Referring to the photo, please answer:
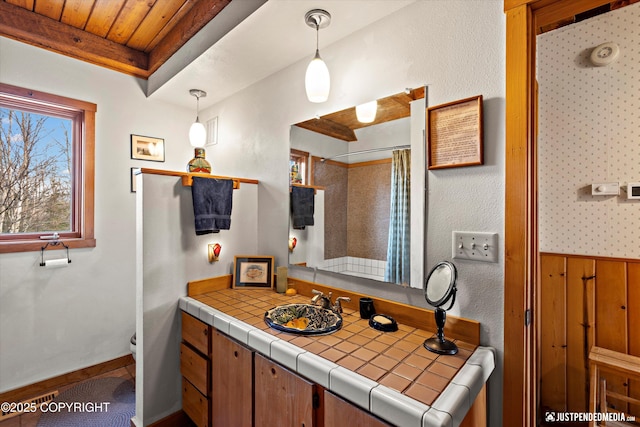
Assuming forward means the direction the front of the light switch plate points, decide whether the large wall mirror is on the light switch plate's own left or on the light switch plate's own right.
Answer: on the light switch plate's own right

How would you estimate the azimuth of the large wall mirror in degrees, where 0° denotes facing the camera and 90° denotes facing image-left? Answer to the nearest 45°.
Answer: approximately 45°

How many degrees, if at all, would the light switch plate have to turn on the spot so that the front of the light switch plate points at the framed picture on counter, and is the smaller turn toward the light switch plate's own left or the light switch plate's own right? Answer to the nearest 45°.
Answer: approximately 90° to the light switch plate's own right

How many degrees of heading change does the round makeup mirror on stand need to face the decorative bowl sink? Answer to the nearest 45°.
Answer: approximately 45° to its right

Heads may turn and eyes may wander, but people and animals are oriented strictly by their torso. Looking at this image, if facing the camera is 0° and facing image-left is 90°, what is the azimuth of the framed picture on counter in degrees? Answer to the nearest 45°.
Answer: approximately 0°

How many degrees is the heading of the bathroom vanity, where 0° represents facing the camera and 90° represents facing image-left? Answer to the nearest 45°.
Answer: approximately 45°

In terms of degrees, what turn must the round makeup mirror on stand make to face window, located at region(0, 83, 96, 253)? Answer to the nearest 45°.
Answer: approximately 45° to its right

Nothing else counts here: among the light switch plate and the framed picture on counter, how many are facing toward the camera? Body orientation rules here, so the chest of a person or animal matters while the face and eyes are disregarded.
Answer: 2

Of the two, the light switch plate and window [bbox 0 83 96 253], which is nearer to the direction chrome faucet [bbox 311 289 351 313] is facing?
the window

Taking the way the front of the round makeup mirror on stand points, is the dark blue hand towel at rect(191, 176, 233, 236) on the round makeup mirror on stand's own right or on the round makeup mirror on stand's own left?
on the round makeup mirror on stand's own right

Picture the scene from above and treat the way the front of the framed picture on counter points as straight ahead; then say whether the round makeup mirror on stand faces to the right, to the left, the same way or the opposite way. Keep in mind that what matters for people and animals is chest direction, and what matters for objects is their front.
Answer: to the right
